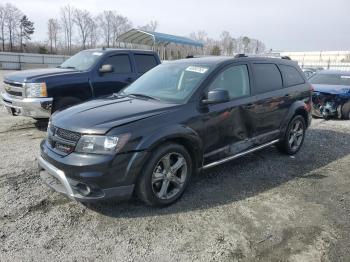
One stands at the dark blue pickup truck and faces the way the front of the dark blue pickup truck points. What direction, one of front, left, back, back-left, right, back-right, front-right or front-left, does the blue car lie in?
back-left

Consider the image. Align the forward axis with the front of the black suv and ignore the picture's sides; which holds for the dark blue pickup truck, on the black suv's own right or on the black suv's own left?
on the black suv's own right

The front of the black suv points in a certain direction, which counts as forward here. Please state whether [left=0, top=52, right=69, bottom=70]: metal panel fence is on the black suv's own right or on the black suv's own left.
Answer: on the black suv's own right

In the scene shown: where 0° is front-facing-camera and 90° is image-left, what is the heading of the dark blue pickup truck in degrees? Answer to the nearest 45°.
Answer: approximately 45°

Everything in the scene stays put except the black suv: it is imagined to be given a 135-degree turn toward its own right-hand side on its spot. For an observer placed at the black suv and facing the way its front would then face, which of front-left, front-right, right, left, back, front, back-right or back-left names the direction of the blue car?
front-right

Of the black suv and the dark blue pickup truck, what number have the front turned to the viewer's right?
0

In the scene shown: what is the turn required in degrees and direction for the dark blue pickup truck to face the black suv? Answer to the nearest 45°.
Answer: approximately 45° to its left
